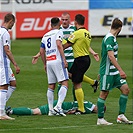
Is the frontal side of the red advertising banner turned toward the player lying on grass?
yes

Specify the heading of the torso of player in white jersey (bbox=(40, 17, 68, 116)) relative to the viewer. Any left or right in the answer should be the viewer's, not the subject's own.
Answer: facing away from the viewer and to the right of the viewer

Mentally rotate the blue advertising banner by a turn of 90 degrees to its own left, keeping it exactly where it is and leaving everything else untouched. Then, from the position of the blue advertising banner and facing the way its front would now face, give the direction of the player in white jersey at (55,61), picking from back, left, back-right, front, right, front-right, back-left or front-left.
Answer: right

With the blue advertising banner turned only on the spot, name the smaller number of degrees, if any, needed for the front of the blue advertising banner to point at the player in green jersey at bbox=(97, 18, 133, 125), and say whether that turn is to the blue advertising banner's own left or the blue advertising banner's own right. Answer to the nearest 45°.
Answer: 0° — it already faces them

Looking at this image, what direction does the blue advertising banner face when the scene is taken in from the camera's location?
facing the viewer

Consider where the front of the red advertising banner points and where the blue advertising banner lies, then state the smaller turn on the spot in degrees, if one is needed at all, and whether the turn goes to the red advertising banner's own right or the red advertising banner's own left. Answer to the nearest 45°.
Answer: approximately 90° to the red advertising banner's own left

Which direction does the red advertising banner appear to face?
toward the camera

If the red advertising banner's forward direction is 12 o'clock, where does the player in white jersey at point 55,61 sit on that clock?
The player in white jersey is roughly at 12 o'clock from the red advertising banner.

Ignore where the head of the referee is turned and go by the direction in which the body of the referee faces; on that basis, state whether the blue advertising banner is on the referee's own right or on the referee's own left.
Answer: on the referee's own right

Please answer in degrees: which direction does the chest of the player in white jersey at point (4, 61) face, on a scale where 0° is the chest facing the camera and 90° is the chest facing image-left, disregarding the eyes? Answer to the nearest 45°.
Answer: approximately 270°
